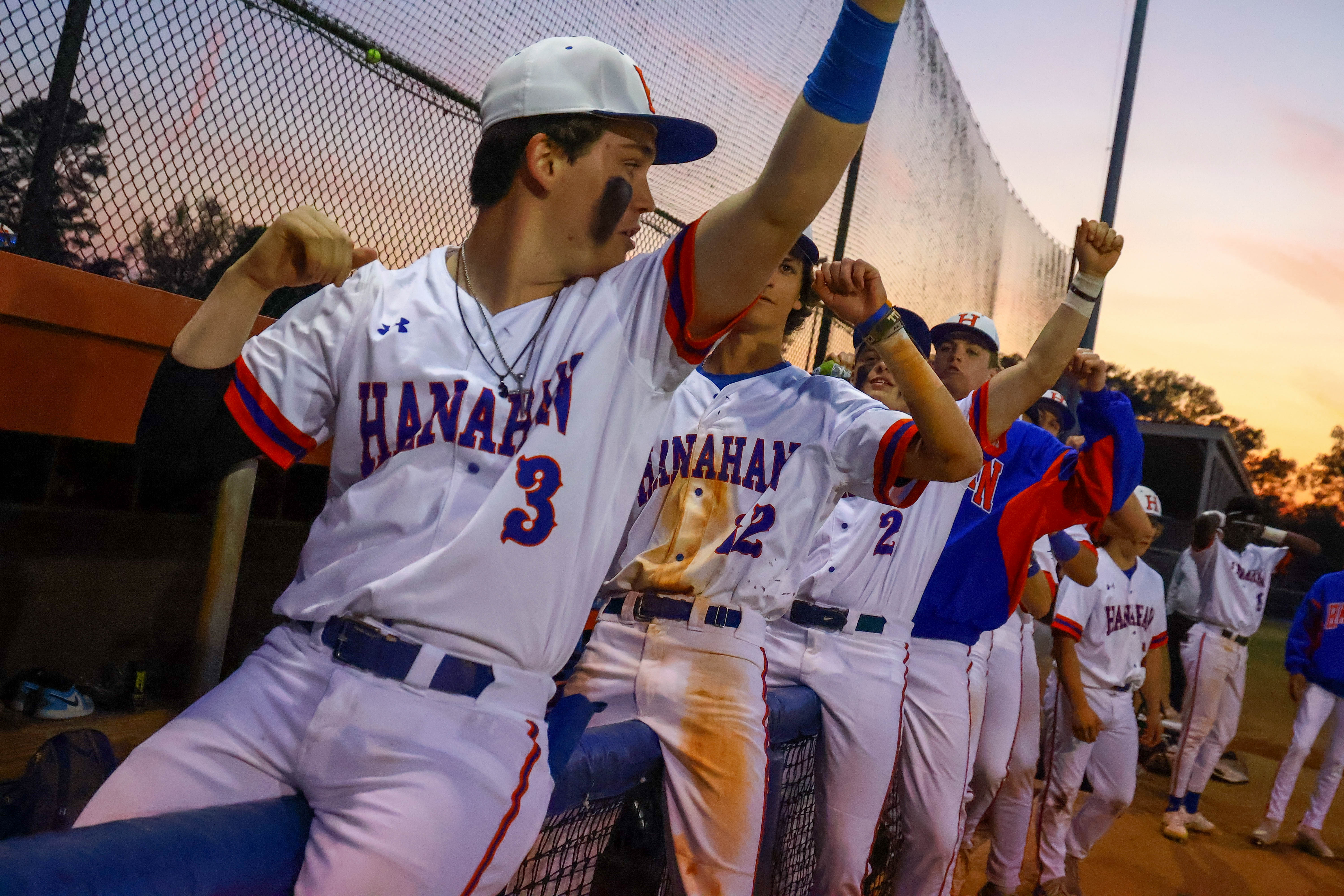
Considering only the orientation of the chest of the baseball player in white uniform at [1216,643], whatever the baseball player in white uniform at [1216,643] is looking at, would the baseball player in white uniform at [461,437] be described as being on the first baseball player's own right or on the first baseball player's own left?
on the first baseball player's own right

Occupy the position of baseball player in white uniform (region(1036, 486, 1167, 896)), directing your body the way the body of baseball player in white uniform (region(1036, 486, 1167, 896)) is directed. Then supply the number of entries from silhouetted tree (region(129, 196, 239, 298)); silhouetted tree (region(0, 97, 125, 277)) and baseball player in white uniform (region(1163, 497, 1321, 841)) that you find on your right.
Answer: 2

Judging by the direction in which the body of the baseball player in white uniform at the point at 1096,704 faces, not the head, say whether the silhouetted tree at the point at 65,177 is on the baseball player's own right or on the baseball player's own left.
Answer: on the baseball player's own right

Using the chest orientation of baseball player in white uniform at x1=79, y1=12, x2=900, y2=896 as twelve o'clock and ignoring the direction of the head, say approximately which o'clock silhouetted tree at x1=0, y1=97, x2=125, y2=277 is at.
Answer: The silhouetted tree is roughly at 5 o'clock from the baseball player in white uniform.

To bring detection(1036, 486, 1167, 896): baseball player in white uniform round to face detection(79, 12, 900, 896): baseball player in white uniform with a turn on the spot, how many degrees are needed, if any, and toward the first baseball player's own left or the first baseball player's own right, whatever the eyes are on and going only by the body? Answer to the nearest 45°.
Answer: approximately 45° to the first baseball player's own right

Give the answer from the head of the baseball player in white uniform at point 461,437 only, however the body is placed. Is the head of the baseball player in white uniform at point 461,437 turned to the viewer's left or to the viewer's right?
to the viewer's right

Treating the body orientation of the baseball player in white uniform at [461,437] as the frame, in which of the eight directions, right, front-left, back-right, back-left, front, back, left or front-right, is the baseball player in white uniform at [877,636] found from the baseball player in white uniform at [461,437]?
back-left

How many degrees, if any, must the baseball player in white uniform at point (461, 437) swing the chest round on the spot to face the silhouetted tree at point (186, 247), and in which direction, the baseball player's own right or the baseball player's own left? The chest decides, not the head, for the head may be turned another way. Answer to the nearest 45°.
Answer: approximately 135° to the baseball player's own right

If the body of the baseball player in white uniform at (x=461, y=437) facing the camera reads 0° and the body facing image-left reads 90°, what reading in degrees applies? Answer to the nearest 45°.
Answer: approximately 0°

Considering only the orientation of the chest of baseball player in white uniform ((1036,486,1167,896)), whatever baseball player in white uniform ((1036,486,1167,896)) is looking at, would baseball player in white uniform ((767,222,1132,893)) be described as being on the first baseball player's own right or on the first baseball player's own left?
on the first baseball player's own right
